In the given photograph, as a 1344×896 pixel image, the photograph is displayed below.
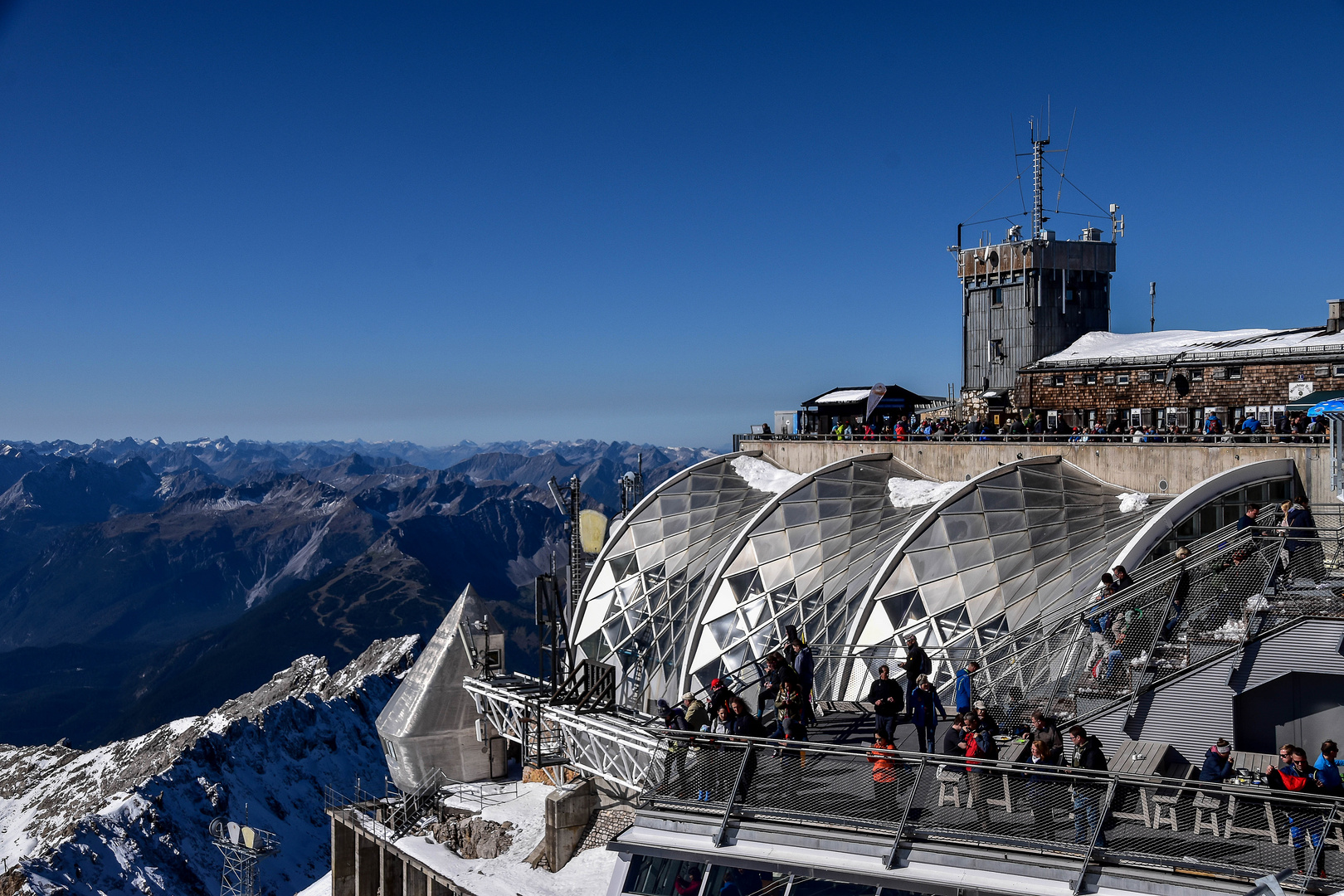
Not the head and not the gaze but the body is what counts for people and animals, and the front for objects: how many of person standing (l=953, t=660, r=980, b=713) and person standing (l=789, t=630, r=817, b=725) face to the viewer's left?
1

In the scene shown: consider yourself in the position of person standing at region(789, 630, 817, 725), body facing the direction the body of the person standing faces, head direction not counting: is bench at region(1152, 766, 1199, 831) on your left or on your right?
on your left

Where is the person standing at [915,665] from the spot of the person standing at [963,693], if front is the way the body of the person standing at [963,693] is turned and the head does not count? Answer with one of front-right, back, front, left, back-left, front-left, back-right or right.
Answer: back-left

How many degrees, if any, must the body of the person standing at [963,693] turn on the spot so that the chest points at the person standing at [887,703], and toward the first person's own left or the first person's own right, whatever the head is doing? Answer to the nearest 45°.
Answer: approximately 135° to the first person's own right

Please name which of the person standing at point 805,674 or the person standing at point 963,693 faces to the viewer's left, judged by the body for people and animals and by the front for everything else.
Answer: the person standing at point 805,674

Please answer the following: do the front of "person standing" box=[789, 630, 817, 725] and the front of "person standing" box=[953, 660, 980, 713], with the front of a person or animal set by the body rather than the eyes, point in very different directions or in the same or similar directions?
very different directions
